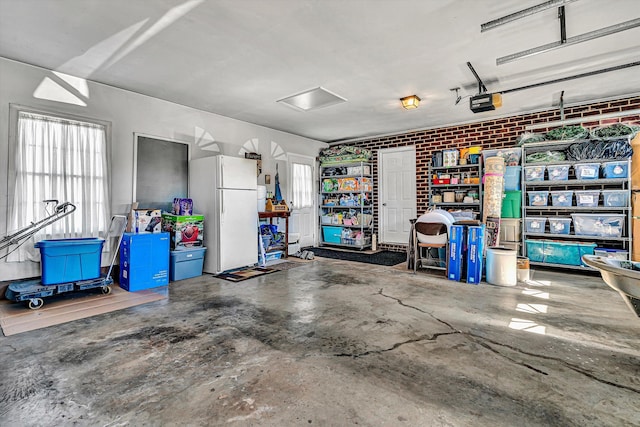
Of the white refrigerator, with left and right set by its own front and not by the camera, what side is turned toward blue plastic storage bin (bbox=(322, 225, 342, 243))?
left

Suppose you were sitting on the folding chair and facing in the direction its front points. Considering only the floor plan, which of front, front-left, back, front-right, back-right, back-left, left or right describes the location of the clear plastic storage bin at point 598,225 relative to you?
left

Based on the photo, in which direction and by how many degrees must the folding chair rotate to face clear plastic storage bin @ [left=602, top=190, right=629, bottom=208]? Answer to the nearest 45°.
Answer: approximately 90° to its left

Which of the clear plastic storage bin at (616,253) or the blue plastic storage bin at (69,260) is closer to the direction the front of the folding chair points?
the blue plastic storage bin

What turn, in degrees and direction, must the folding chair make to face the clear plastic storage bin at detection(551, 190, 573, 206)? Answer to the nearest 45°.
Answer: approximately 90° to its left

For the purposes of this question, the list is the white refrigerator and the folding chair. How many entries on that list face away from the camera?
0

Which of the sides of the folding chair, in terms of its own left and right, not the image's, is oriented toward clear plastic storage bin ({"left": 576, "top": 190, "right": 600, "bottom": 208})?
left

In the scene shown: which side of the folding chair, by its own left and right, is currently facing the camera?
front

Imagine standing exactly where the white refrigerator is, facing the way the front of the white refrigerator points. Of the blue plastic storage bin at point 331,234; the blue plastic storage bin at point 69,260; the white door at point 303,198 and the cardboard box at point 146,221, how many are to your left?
2

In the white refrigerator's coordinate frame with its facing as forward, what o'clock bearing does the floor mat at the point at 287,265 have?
The floor mat is roughly at 10 o'clock from the white refrigerator.

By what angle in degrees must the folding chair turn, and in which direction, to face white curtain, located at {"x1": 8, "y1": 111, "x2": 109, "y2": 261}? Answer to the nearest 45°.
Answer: approximately 45° to its right

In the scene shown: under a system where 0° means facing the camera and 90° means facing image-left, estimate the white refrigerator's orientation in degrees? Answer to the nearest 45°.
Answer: approximately 315°
